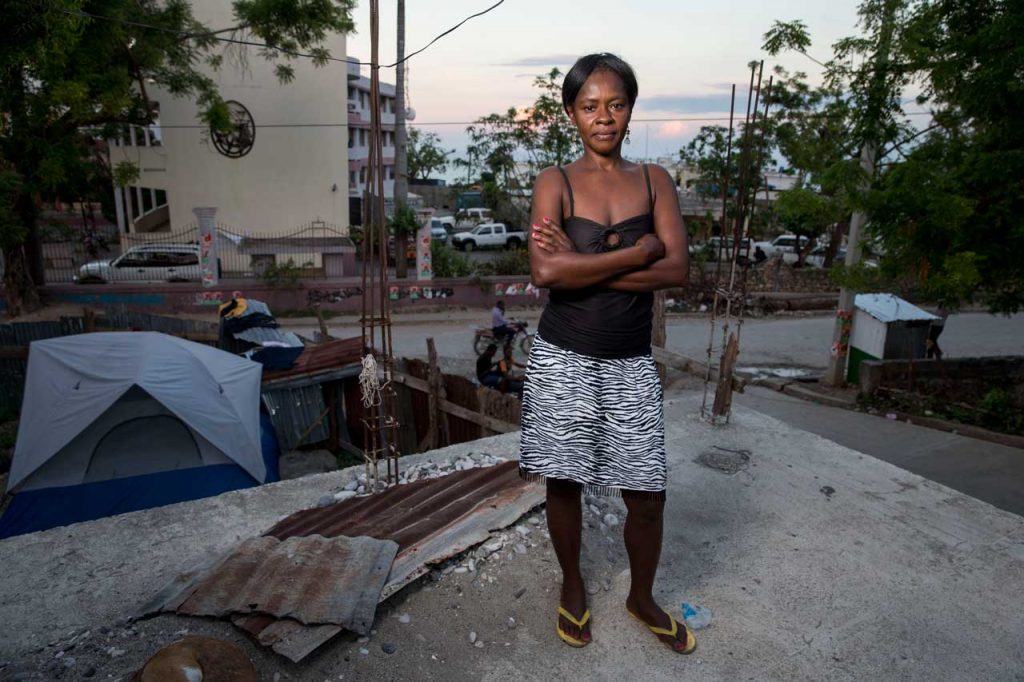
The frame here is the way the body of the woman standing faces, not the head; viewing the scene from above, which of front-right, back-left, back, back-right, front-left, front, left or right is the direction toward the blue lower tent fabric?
back-right

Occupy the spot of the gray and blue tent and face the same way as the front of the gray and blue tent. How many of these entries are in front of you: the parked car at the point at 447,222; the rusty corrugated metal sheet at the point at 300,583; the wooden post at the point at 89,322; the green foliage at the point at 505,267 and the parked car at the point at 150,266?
1

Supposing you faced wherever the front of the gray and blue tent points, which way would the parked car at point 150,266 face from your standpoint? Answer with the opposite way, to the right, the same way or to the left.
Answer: to the right

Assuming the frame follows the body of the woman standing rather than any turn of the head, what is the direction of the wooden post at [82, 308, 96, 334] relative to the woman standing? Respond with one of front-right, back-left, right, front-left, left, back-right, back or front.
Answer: back-right

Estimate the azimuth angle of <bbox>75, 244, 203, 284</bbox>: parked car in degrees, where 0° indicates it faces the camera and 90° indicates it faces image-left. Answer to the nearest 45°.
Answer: approximately 90°

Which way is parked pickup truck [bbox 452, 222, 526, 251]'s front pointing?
to the viewer's left

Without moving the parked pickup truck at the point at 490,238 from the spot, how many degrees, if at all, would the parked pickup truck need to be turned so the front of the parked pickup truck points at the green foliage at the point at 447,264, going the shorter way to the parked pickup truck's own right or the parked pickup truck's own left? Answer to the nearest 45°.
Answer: approximately 90° to the parked pickup truck's own left

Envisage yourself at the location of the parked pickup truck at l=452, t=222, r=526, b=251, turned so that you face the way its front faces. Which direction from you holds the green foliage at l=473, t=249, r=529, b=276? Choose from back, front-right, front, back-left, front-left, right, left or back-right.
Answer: left

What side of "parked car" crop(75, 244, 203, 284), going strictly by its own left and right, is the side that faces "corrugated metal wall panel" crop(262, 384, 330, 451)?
left

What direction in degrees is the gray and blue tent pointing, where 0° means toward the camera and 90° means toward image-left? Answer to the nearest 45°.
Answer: approximately 0°

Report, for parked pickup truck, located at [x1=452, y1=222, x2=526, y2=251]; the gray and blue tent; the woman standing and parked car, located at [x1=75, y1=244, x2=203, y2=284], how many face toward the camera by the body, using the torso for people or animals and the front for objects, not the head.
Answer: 2

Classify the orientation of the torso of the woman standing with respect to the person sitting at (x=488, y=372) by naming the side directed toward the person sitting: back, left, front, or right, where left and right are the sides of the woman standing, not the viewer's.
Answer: back

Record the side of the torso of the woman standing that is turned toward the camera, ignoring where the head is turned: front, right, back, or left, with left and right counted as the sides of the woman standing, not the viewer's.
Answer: front

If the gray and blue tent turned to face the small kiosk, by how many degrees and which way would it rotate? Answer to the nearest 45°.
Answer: approximately 90° to its left

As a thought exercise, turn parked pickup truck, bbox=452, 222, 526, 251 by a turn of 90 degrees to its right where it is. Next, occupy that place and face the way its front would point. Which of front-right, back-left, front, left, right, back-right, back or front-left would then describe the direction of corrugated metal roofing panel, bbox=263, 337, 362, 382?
back
